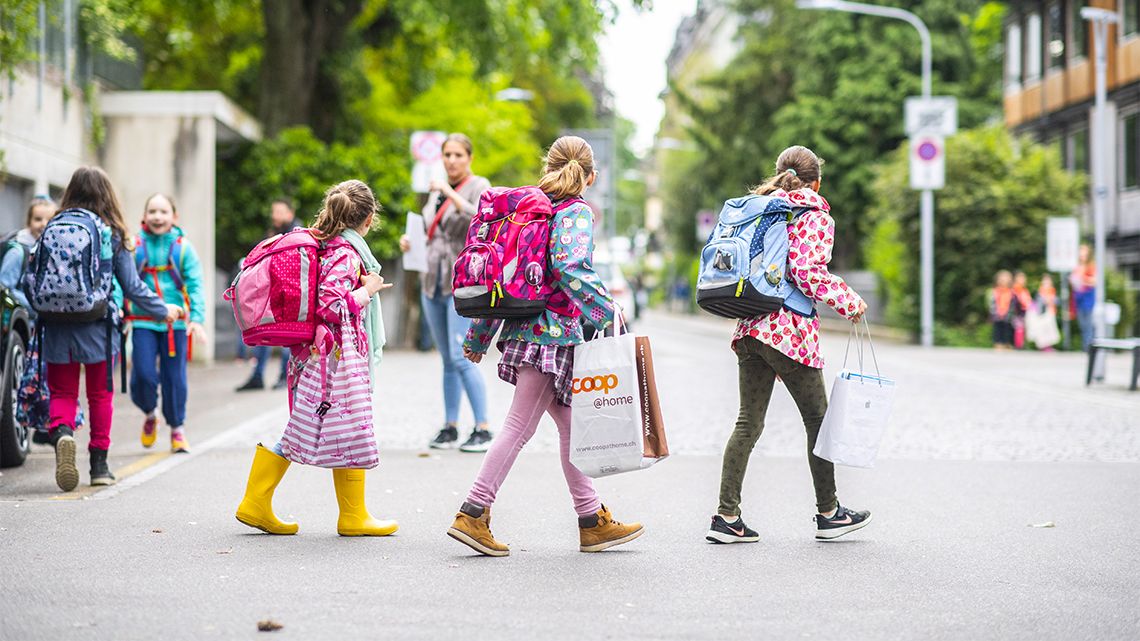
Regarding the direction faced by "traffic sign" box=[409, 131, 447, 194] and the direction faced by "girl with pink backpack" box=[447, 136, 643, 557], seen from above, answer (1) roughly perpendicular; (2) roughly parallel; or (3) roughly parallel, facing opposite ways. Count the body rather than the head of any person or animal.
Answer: roughly perpendicular

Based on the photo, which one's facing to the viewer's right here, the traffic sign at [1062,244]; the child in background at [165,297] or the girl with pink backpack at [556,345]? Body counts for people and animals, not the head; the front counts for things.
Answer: the girl with pink backpack

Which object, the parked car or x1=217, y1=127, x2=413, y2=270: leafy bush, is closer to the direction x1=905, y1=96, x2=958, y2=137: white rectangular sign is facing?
the parked car

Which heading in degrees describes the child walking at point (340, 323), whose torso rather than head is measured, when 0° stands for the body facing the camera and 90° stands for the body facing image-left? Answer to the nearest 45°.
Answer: approximately 270°

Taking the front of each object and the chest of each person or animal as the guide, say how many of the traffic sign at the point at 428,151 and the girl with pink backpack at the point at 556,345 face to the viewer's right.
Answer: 1

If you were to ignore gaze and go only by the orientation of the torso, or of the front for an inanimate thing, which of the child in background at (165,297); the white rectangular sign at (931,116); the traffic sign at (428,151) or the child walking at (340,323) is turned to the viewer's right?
the child walking

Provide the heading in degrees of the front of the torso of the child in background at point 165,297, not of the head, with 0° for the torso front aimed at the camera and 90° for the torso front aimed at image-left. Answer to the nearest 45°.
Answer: approximately 0°

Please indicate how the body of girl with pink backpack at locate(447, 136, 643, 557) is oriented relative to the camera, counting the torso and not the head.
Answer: to the viewer's right

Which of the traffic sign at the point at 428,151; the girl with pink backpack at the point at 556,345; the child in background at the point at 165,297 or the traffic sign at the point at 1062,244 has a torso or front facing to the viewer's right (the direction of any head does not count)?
the girl with pink backpack

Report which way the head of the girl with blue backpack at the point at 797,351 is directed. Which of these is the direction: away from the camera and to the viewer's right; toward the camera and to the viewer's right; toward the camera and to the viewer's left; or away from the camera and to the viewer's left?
away from the camera and to the viewer's right

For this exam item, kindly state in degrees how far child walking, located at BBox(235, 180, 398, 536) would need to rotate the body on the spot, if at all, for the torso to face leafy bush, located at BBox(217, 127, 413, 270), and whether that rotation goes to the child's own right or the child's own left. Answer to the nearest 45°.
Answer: approximately 90° to the child's own left

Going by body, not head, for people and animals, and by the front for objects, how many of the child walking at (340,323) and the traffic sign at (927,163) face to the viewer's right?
1

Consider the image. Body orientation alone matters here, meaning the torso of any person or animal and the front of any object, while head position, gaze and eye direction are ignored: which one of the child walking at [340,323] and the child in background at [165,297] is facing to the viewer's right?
the child walking

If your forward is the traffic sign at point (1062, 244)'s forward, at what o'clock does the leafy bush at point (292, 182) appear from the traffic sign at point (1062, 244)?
The leafy bush is roughly at 2 o'clock from the traffic sign.
